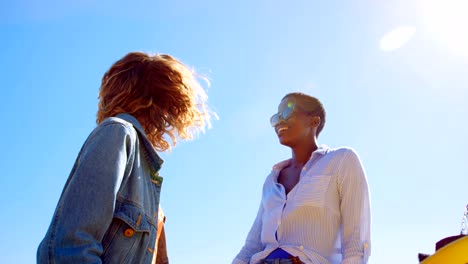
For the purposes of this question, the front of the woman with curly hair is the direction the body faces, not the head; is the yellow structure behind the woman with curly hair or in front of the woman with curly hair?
in front

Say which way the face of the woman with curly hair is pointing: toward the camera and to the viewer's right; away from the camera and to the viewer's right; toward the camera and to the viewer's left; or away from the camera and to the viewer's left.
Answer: away from the camera and to the viewer's right

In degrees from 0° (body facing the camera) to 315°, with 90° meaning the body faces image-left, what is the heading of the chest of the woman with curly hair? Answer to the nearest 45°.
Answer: approximately 270°
